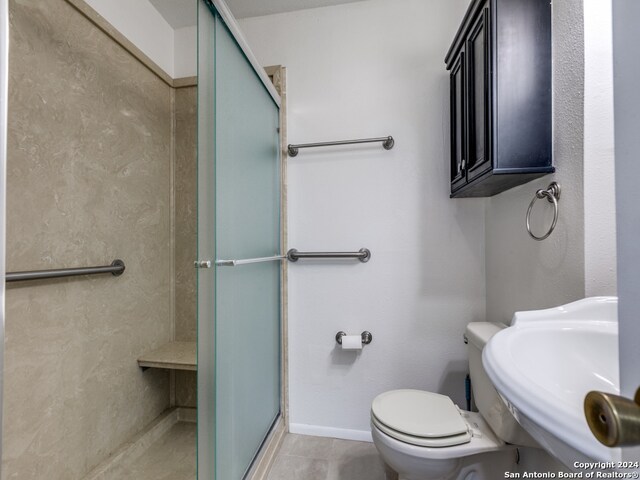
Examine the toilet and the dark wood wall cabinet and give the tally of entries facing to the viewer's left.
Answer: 2

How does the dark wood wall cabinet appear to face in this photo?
to the viewer's left

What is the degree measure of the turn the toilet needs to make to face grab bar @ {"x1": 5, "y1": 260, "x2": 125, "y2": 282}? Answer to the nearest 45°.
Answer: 0° — it already faces it

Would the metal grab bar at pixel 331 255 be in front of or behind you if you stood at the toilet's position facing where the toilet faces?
in front

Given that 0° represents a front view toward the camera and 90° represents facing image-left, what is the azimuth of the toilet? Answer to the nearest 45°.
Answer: approximately 90°
